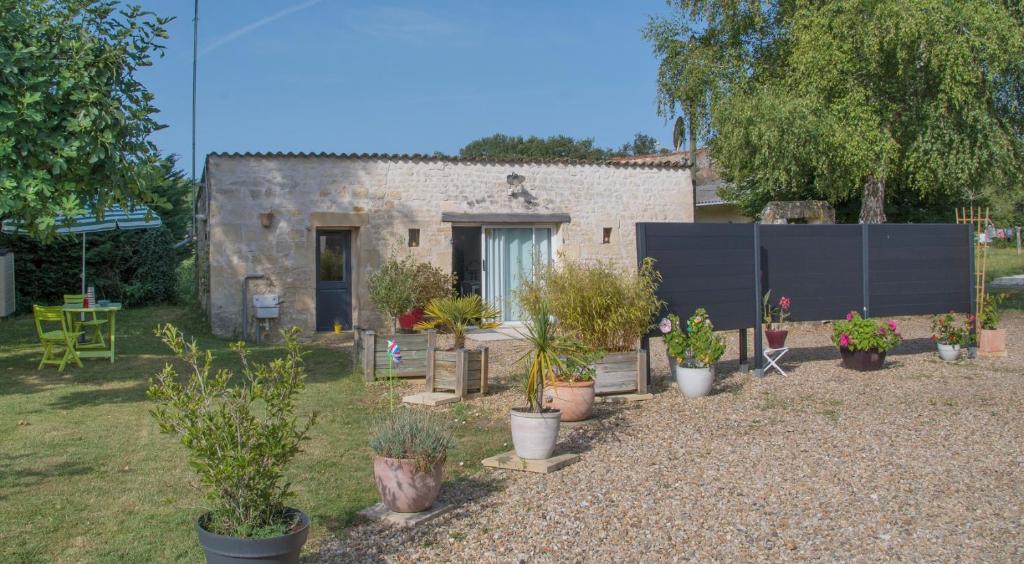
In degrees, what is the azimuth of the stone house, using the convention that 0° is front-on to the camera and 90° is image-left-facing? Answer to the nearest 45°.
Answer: approximately 0°

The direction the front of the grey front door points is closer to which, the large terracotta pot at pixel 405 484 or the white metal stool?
the large terracotta pot

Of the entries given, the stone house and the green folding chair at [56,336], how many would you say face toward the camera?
1

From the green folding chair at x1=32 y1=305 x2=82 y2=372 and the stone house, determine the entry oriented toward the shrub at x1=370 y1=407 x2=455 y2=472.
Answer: the stone house

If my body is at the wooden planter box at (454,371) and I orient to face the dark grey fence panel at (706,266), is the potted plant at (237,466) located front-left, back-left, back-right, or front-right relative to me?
back-right

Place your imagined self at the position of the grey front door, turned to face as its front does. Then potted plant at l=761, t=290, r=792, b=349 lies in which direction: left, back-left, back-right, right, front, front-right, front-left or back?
front-left

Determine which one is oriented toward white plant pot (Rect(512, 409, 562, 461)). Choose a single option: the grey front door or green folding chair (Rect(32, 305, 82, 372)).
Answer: the grey front door

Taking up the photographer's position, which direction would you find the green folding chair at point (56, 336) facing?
facing away from the viewer and to the right of the viewer

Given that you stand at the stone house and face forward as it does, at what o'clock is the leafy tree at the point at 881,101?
The leafy tree is roughly at 9 o'clock from the stone house.
